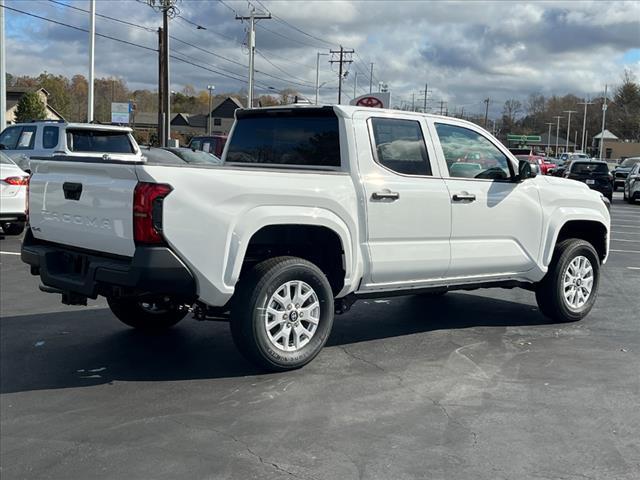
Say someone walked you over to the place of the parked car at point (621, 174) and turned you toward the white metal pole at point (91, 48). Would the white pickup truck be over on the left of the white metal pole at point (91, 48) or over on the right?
left

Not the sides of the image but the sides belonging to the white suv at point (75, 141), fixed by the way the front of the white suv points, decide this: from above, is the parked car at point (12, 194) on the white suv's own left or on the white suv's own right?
on the white suv's own left

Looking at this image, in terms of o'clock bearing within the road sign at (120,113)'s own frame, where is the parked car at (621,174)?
The parked car is roughly at 10 o'clock from the road sign.

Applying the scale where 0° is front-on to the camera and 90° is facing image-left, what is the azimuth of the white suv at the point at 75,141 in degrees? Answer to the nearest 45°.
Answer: approximately 135°

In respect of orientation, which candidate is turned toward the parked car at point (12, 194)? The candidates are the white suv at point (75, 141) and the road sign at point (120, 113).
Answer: the road sign

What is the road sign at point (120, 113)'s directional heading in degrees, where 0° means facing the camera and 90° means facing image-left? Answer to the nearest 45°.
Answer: approximately 0°

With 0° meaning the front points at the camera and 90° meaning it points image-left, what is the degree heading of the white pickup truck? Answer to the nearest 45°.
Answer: approximately 225°
